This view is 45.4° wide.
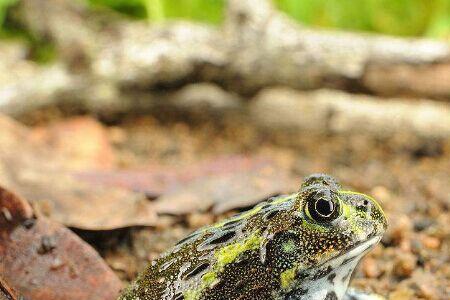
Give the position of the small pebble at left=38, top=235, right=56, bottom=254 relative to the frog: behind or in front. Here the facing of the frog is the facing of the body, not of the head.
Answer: behind

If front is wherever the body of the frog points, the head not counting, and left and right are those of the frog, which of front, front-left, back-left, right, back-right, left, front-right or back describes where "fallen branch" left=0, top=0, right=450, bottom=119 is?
left

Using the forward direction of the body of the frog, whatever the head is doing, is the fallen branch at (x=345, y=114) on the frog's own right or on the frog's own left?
on the frog's own left

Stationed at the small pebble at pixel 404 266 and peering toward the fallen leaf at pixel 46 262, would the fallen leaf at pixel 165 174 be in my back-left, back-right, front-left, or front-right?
front-right

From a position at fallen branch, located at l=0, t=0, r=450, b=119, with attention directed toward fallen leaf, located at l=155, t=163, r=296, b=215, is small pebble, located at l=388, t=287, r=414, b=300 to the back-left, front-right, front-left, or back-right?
front-left

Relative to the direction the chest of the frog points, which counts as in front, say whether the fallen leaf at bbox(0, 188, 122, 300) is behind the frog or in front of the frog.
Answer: behind

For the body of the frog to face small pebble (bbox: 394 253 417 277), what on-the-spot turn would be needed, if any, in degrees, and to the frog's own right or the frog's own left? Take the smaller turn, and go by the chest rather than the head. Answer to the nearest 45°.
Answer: approximately 45° to the frog's own left

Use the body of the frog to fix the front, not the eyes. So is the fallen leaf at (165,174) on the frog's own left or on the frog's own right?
on the frog's own left

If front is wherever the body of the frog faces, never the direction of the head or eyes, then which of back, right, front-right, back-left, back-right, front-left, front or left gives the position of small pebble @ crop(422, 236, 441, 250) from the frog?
front-left

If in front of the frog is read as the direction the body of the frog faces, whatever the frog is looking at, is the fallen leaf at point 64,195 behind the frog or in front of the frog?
behind

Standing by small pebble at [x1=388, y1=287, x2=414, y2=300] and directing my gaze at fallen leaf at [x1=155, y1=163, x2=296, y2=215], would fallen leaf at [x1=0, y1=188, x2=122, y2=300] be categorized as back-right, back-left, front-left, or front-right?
front-left

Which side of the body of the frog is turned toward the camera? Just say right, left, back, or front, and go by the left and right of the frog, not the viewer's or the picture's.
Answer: right

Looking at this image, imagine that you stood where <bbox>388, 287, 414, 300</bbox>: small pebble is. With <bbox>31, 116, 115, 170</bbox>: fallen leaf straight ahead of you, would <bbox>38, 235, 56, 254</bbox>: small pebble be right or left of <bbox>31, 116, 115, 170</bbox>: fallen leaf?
left

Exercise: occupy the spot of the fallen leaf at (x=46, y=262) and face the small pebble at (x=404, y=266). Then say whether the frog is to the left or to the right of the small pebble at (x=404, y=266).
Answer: right
